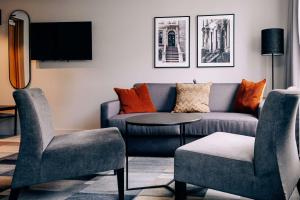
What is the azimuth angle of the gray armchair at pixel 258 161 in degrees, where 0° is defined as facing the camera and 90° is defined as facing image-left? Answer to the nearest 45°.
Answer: approximately 135°

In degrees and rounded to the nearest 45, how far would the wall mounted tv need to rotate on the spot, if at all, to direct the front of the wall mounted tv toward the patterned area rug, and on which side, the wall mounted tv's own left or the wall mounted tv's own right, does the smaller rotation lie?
0° — it already faces it

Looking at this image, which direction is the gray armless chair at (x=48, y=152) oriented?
to the viewer's right

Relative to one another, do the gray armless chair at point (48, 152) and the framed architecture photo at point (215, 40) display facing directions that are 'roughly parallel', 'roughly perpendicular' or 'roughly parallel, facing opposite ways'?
roughly perpendicular

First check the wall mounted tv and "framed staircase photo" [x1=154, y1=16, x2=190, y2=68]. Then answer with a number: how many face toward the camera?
2

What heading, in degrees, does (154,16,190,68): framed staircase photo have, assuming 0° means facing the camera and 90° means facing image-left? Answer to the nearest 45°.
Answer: approximately 0°

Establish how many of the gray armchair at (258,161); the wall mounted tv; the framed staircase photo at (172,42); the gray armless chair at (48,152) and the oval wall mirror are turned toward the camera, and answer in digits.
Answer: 3

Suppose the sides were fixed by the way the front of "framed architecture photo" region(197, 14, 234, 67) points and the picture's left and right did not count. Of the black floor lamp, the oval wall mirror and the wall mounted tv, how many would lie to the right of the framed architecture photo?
2

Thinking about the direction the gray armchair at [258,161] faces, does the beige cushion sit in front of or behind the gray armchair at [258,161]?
in front

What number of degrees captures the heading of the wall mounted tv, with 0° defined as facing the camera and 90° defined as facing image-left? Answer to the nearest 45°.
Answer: approximately 0°

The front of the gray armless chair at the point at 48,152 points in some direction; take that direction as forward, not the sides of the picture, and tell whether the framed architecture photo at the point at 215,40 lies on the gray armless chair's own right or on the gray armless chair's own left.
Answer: on the gray armless chair's own left
